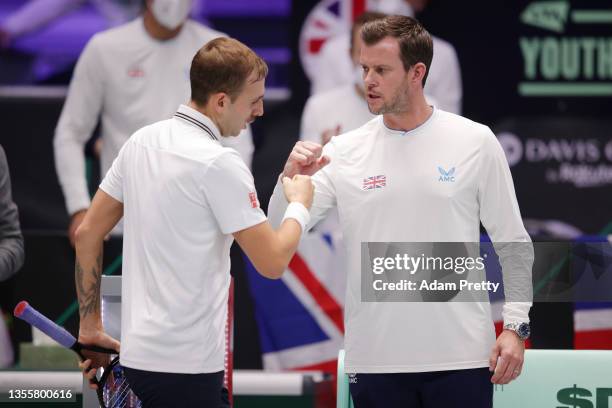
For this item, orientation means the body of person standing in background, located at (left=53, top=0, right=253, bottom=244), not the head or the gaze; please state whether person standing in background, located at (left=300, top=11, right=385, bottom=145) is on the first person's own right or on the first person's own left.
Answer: on the first person's own left

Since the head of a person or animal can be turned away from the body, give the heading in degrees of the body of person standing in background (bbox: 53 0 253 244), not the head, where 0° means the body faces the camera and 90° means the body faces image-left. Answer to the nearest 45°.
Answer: approximately 0°

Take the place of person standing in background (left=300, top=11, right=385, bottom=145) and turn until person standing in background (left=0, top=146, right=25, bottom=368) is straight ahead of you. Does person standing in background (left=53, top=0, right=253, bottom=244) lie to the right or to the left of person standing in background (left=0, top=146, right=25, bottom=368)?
right

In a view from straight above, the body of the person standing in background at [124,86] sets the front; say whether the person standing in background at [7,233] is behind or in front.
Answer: in front
